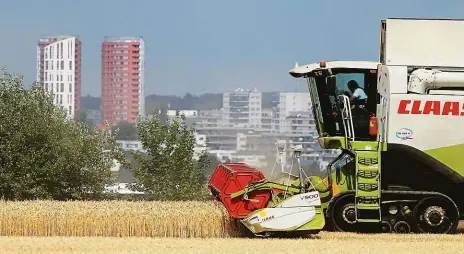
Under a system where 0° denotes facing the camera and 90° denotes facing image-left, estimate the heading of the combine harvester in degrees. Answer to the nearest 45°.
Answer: approximately 90°

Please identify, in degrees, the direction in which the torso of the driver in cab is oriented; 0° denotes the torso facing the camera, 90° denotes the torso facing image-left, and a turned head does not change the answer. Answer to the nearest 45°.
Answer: approximately 90°

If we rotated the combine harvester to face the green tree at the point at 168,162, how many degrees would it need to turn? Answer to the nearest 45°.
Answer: approximately 45° to its right

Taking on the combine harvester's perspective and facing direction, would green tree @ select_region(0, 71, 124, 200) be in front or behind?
in front
